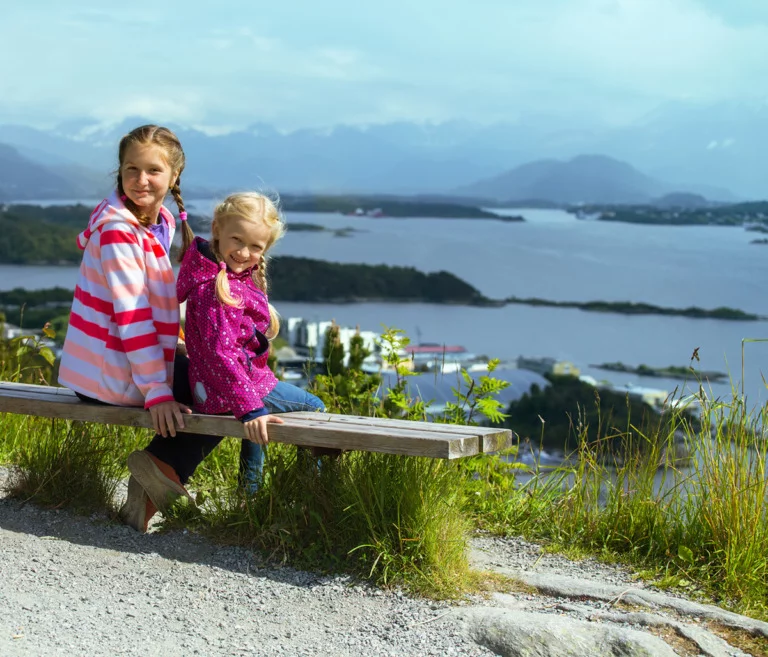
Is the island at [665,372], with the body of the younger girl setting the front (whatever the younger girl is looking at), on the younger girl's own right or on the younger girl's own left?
on the younger girl's own left

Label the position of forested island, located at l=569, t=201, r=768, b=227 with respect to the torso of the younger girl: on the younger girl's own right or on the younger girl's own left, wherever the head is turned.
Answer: on the younger girl's own left

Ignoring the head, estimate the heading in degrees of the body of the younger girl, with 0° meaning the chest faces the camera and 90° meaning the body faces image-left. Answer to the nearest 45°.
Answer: approximately 315°

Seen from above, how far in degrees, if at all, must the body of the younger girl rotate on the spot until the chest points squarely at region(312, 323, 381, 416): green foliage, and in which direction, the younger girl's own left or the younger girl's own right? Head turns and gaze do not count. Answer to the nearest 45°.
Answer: approximately 135° to the younger girl's own left

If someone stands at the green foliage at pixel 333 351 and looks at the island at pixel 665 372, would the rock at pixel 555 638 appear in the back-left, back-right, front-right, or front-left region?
back-right

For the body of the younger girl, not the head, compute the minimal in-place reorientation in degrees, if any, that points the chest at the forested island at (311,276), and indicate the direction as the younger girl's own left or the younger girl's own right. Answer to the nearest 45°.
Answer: approximately 135° to the younger girl's own left

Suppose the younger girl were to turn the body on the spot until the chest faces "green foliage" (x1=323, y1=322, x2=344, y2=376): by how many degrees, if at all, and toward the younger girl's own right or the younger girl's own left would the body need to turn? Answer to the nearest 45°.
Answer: approximately 135° to the younger girl's own left
